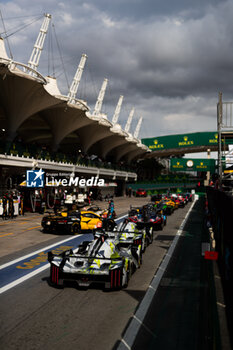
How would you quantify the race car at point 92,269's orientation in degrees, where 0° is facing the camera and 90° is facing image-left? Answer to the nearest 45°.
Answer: approximately 225°

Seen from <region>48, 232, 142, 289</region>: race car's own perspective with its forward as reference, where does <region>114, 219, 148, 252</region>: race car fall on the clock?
<region>114, 219, 148, 252</region>: race car is roughly at 11 o'clock from <region>48, 232, 142, 289</region>: race car.

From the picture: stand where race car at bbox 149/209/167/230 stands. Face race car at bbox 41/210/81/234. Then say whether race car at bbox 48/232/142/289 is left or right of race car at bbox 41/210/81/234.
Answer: left

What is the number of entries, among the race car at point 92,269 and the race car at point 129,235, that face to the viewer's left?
0

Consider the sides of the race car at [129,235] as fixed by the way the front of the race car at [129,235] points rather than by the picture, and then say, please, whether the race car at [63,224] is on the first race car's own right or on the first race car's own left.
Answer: on the first race car's own left

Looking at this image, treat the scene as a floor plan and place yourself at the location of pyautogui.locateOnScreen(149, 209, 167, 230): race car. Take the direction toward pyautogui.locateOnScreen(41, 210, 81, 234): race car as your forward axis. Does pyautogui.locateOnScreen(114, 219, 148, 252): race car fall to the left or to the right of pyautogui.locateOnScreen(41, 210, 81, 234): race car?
left
